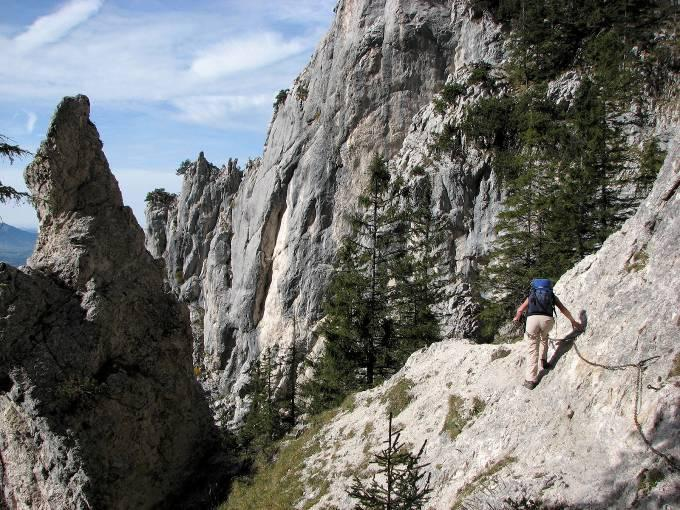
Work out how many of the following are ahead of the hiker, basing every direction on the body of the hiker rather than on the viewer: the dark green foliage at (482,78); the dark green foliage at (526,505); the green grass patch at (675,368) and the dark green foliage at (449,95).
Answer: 2

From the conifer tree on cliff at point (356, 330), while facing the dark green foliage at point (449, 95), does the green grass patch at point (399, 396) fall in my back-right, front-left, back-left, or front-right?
back-right

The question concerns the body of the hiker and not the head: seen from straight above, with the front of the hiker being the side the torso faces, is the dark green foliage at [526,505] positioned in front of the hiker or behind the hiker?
behind

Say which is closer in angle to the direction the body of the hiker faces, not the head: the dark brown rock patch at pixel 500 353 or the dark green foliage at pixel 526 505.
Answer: the dark brown rock patch

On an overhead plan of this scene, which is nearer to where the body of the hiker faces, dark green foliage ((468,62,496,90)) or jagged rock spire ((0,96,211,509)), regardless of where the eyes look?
the dark green foliage

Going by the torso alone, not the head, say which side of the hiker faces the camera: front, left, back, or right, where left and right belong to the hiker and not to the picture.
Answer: back

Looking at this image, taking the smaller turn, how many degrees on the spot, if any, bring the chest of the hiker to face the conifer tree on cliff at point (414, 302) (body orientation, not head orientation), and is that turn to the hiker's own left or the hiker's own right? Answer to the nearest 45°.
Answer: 0° — they already face it

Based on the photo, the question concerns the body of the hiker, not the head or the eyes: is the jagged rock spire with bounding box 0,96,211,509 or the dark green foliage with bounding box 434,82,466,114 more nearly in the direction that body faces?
the dark green foliage

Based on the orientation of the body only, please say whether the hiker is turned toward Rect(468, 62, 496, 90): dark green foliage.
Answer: yes
